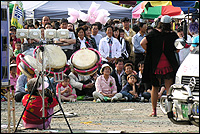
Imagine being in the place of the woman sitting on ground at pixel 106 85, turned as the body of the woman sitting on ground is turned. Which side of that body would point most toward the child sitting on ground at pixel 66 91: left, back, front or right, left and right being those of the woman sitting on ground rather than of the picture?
right

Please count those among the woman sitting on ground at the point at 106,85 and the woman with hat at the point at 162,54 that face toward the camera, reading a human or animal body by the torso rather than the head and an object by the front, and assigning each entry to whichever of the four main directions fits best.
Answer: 1

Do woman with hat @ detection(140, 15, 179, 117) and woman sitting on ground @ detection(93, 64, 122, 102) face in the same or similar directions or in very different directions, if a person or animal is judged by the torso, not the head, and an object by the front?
very different directions

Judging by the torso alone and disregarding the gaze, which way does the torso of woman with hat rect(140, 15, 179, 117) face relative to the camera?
away from the camera

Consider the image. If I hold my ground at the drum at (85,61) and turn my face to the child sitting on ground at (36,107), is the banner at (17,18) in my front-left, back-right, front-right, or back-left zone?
back-right

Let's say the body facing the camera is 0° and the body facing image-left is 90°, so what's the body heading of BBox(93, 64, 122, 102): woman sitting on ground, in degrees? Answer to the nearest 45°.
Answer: approximately 0°

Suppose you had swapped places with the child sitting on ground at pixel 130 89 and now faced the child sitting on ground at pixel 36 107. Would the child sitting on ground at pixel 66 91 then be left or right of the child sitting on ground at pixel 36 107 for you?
right

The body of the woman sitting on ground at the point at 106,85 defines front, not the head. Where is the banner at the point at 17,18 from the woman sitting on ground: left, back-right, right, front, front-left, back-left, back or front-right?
back-right

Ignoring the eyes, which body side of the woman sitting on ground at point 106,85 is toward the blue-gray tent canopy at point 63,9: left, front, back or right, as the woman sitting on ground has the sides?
back
